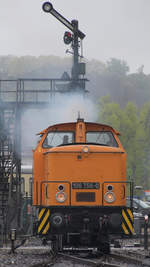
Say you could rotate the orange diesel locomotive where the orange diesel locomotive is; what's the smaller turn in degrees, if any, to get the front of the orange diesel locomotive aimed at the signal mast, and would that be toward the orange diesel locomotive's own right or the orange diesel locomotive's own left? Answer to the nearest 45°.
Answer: approximately 180°

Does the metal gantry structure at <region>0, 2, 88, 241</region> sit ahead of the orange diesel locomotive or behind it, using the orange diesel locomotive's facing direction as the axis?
behind

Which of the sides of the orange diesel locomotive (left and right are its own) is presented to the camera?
front
